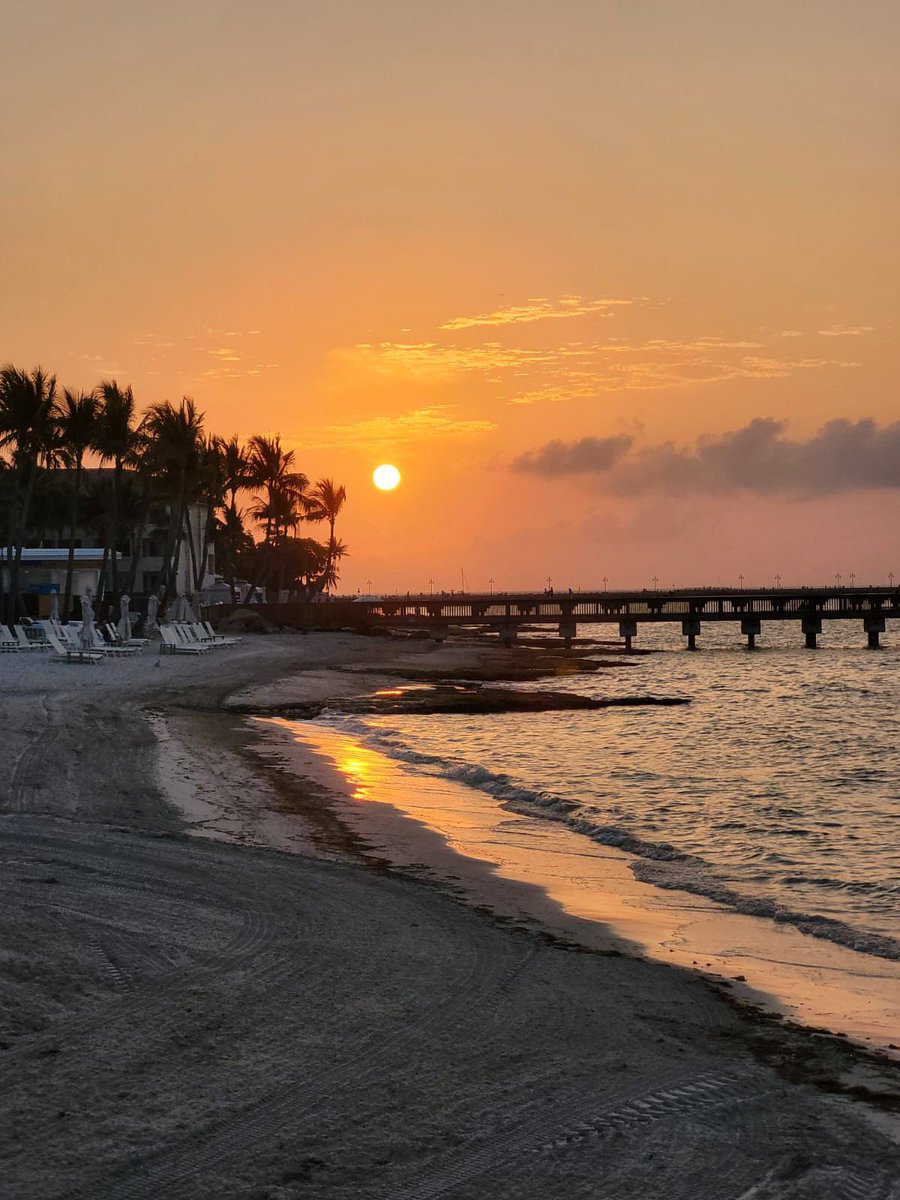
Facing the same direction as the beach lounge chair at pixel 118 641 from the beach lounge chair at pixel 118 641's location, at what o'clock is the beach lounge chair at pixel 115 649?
the beach lounge chair at pixel 115 649 is roughly at 3 o'clock from the beach lounge chair at pixel 118 641.

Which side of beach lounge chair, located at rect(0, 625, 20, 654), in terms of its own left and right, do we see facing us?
right

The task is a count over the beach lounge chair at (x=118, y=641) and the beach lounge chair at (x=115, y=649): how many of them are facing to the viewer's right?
2

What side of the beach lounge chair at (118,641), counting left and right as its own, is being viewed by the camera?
right

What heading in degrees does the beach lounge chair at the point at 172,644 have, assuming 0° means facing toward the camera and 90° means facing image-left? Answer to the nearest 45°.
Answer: approximately 270°

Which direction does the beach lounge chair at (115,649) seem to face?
to the viewer's right

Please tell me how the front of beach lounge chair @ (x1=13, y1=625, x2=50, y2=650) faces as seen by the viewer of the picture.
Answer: facing to the right of the viewer

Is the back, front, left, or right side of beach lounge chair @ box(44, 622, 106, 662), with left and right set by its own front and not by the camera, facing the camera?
right

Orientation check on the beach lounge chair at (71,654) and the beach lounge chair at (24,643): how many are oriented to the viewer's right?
2
